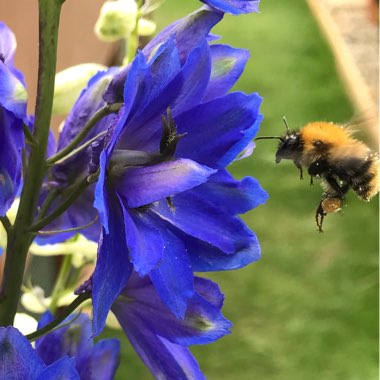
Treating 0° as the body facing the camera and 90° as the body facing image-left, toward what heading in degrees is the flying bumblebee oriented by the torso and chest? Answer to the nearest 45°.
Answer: approximately 90°
